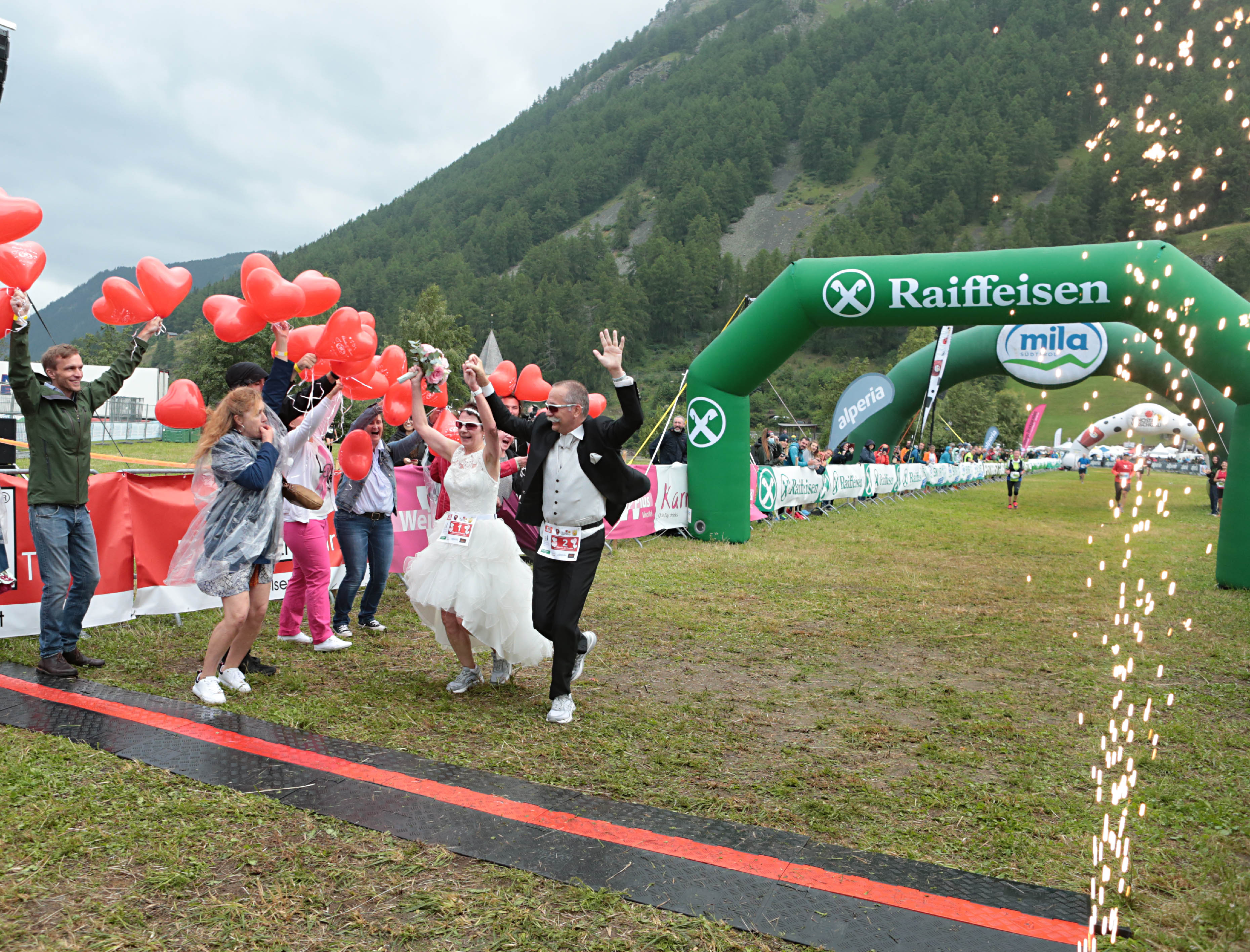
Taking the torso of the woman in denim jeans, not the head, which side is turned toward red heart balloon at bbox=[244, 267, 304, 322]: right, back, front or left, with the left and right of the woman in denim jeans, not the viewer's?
right

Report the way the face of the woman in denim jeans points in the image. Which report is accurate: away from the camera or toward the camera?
toward the camera

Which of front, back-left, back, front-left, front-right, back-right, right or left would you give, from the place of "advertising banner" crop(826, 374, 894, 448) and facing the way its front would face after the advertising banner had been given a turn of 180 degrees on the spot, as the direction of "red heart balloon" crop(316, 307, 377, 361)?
back

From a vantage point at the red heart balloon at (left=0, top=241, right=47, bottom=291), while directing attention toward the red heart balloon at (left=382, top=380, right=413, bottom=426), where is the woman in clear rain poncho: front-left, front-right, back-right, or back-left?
front-right

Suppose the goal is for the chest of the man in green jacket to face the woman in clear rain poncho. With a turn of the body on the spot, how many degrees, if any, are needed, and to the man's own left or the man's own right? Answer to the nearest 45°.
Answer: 0° — they already face them

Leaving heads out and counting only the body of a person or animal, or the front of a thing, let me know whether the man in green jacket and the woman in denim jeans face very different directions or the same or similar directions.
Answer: same or similar directions

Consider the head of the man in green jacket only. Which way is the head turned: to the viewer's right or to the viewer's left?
to the viewer's right

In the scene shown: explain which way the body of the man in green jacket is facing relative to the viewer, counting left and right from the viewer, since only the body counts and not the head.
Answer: facing the viewer and to the right of the viewer

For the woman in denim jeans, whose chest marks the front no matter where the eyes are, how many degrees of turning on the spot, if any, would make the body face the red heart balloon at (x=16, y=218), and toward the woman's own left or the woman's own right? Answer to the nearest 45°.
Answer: approximately 90° to the woman's own right

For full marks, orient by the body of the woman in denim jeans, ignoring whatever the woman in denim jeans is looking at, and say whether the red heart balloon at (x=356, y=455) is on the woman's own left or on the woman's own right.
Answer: on the woman's own right

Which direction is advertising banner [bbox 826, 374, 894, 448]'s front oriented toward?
toward the camera

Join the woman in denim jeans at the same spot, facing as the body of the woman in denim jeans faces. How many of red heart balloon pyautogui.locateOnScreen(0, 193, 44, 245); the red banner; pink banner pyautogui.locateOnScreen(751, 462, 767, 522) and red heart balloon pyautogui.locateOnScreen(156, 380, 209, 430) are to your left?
1

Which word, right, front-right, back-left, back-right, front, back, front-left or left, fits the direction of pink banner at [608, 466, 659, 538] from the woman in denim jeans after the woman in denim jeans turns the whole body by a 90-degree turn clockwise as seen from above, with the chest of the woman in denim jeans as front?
back

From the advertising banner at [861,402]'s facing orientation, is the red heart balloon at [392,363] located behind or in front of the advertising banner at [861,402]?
in front
